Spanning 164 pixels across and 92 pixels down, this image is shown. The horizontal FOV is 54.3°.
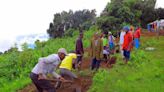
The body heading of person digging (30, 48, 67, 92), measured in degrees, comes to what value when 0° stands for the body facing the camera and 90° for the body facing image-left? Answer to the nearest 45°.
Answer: approximately 270°

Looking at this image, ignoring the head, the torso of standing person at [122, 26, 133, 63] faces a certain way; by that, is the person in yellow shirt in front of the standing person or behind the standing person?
in front

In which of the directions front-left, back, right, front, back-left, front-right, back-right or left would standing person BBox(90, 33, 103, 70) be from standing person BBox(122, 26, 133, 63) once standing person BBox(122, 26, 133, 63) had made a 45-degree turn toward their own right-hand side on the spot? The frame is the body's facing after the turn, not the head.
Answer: front-left

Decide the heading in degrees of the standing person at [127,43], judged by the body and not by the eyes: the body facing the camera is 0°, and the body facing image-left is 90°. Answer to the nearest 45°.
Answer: approximately 45°

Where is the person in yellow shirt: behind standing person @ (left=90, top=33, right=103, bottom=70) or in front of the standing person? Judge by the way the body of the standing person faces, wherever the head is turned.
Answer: in front

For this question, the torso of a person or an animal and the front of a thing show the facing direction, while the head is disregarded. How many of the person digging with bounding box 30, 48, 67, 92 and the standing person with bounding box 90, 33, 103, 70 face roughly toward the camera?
1

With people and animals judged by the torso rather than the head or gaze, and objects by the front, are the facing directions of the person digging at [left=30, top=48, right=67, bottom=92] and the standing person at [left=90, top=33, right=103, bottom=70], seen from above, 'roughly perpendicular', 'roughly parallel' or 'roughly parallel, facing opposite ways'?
roughly perpendicular

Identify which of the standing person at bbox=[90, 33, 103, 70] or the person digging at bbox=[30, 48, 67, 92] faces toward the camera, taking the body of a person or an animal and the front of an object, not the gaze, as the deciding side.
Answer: the standing person

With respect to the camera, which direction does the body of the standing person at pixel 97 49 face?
toward the camera

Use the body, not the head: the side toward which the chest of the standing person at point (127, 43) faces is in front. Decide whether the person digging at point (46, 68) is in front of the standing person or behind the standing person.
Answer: in front
